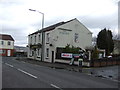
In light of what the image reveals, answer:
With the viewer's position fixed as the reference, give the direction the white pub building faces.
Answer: facing the viewer and to the left of the viewer
